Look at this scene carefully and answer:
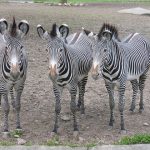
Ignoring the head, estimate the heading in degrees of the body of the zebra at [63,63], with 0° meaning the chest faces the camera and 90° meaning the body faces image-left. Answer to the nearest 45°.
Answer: approximately 45°

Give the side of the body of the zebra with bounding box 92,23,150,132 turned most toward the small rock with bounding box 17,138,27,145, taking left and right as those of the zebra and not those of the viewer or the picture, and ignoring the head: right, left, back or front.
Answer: front

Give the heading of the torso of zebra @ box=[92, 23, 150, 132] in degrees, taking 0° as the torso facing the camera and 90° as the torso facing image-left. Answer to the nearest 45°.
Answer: approximately 45°

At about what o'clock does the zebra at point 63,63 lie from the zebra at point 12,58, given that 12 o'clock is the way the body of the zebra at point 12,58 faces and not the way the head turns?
the zebra at point 63,63 is roughly at 9 o'clock from the zebra at point 12,58.
